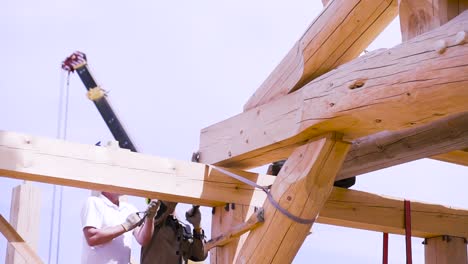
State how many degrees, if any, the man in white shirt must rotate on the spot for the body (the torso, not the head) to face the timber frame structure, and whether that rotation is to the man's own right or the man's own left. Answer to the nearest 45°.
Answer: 0° — they already face it

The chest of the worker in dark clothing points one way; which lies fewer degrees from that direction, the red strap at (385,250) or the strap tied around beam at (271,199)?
the strap tied around beam

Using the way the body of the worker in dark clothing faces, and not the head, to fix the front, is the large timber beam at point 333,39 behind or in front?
in front

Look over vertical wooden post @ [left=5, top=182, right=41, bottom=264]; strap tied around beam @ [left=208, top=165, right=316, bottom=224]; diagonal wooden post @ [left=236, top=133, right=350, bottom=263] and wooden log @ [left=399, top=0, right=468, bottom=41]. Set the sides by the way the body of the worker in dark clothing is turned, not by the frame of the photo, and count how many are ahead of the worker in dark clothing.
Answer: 3

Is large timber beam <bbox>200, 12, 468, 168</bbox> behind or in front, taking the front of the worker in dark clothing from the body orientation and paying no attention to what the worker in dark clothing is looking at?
in front

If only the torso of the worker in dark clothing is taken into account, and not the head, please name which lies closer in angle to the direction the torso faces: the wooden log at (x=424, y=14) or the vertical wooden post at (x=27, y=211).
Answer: the wooden log

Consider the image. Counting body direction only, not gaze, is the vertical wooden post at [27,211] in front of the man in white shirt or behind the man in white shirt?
behind

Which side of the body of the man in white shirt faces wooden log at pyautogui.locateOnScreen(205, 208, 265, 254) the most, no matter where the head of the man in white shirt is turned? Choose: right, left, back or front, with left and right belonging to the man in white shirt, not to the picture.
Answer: front

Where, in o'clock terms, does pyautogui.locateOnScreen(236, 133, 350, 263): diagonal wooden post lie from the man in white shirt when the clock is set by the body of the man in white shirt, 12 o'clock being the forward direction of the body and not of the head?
The diagonal wooden post is roughly at 12 o'clock from the man in white shirt.

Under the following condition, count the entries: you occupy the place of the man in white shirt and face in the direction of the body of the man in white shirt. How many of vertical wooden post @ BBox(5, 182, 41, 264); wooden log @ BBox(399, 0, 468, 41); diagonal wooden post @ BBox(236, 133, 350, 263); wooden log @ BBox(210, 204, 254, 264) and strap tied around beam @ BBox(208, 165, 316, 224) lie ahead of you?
4

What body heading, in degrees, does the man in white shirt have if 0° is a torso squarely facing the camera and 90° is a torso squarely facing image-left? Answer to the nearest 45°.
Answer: approximately 315°
